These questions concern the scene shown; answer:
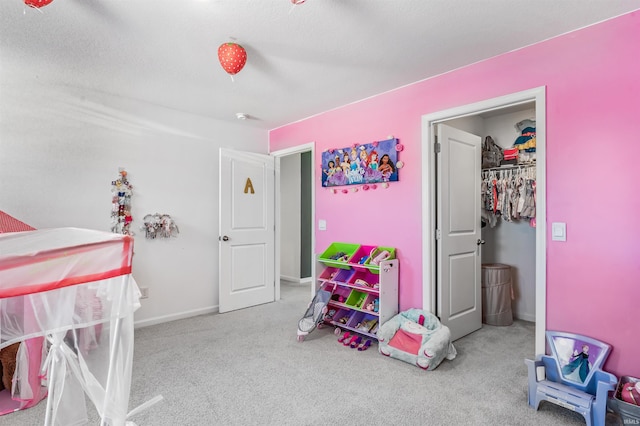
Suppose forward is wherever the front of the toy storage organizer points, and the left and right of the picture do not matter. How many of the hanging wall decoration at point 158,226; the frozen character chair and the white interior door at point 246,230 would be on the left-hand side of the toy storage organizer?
1

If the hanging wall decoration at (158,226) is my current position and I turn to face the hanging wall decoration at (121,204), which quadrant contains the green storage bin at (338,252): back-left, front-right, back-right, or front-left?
back-left

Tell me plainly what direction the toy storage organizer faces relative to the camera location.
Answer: facing the viewer and to the left of the viewer

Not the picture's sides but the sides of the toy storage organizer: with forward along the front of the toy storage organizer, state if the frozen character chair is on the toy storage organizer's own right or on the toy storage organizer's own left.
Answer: on the toy storage organizer's own left

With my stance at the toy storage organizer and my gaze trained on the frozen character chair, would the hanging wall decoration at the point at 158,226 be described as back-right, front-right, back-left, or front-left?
back-right

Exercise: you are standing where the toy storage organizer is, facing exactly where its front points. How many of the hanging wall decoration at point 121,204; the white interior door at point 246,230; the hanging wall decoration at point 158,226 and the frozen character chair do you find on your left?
1

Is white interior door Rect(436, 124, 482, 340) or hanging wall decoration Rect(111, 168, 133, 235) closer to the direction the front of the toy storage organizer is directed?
the hanging wall decoration

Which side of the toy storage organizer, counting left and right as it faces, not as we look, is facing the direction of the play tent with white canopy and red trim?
front

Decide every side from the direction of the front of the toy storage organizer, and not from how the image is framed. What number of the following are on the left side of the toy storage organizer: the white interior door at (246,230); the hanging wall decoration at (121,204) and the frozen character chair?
1

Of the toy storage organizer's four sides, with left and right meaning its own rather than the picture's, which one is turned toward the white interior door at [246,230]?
right
